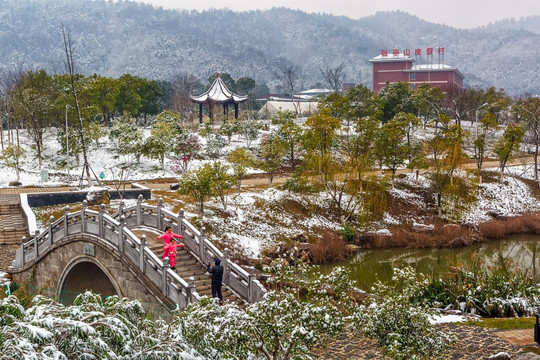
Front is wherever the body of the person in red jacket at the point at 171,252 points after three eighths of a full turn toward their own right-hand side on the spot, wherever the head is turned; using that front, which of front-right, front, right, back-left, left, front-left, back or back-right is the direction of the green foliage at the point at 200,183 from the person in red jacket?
right

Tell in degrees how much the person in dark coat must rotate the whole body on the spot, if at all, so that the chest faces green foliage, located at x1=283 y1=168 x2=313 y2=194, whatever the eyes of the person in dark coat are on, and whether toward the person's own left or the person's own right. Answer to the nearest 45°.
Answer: approximately 45° to the person's own right

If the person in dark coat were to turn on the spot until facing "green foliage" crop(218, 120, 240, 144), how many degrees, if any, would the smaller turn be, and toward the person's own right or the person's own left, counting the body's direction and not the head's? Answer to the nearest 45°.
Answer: approximately 45° to the person's own right

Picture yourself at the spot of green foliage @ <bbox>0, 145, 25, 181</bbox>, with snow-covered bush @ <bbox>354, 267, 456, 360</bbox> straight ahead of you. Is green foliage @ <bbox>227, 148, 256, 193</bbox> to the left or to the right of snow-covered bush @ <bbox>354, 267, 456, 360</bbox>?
left

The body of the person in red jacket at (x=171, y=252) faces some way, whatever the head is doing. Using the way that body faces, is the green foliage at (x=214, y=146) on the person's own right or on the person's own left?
on the person's own left

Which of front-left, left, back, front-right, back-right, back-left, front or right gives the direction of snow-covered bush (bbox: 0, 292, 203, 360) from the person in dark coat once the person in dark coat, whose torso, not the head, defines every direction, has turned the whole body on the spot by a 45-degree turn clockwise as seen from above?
back

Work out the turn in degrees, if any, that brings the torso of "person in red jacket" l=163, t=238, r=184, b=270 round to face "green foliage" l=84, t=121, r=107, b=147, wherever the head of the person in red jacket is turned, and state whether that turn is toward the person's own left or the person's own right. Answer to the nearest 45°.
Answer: approximately 135° to the person's own left

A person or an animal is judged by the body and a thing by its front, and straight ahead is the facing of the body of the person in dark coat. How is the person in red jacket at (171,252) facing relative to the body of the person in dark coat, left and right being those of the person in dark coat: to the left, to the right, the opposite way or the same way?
the opposite way

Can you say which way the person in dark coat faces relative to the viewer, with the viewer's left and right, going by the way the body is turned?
facing away from the viewer and to the left of the viewer

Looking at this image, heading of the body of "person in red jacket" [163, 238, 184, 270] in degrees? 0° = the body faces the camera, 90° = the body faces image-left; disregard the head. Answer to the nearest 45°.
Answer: approximately 315°

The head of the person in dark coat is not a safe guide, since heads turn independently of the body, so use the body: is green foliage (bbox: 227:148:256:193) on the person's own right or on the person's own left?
on the person's own right

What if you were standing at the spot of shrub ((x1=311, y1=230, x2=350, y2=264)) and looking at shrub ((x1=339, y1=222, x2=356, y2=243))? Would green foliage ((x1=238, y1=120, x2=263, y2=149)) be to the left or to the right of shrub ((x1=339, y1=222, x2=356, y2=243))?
left
